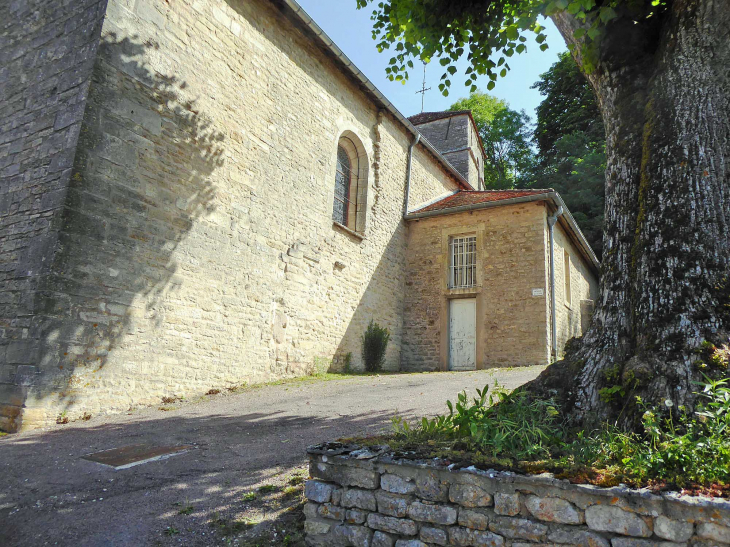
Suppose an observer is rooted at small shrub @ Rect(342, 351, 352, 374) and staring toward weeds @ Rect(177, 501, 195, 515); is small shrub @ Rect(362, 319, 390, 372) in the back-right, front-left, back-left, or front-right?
back-left
